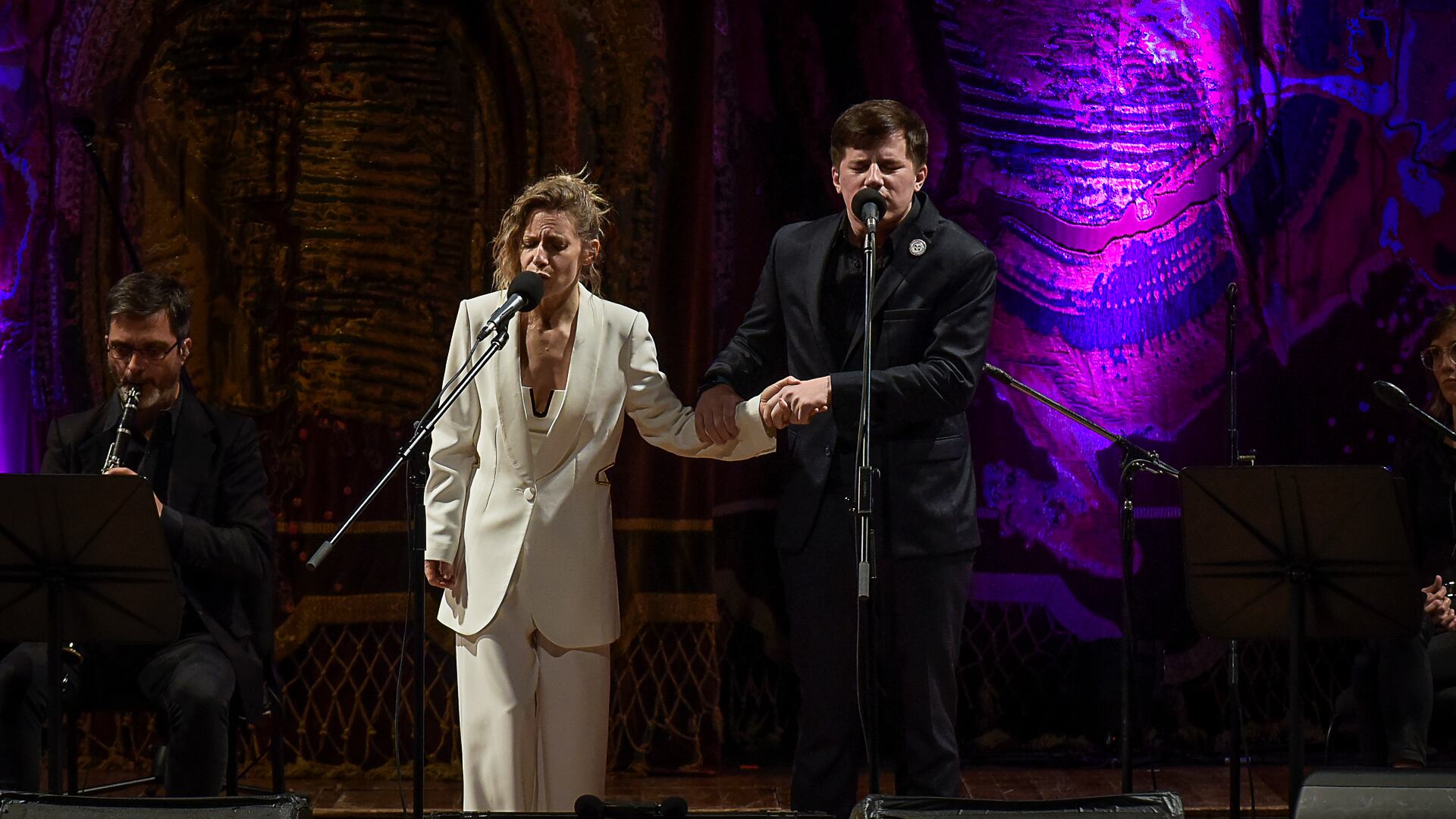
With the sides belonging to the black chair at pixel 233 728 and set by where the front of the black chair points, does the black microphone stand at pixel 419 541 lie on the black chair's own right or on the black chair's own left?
on the black chair's own left

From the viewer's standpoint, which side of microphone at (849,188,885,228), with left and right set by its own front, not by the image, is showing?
back

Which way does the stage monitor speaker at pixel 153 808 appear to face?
away from the camera

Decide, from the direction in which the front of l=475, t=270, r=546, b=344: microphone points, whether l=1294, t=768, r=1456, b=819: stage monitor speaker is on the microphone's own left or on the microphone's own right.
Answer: on the microphone's own right

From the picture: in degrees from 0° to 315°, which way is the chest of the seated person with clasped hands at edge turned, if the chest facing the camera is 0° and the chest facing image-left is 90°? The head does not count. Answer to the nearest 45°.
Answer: approximately 45°

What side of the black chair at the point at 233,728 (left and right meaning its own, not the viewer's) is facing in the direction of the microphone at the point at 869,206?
left

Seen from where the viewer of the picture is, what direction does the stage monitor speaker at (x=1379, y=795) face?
facing away from the viewer

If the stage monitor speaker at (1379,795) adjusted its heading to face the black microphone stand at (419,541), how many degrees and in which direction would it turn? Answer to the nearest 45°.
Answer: approximately 90° to its left
